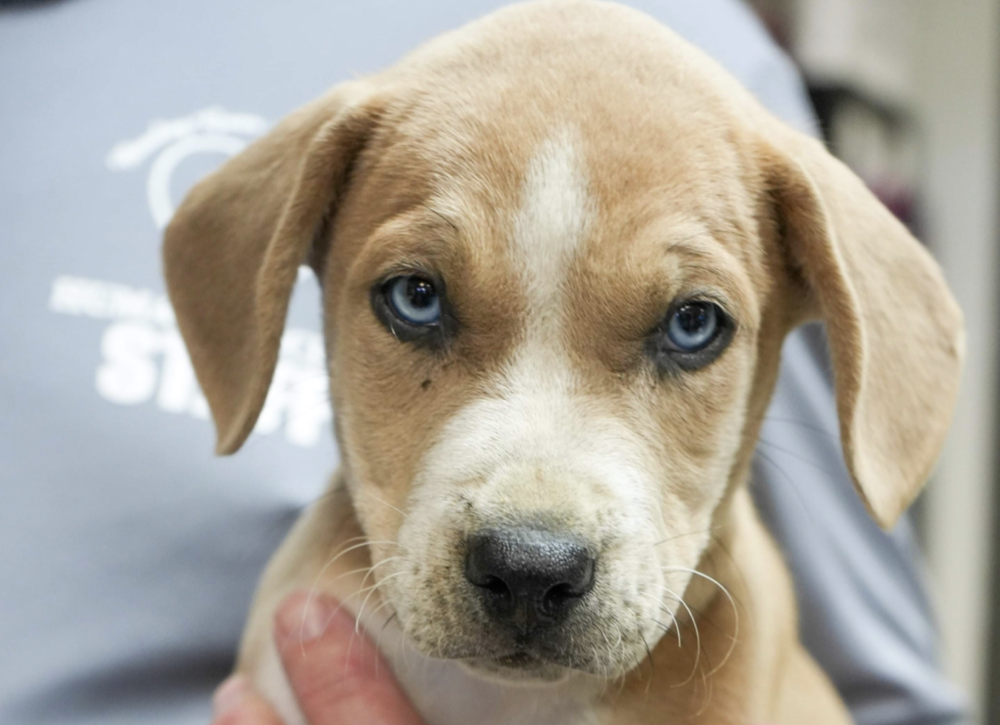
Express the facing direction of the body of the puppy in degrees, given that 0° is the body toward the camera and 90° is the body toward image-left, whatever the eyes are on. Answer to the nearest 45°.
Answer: approximately 0°
